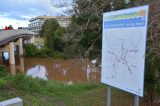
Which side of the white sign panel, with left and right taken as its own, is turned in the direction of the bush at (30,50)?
right

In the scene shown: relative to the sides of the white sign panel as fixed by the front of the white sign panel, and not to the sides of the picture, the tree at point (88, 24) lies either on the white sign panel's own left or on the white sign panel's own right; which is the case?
on the white sign panel's own right

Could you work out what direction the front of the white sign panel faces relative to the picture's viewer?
facing the viewer and to the left of the viewer

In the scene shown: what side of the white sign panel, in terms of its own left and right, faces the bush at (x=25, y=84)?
right
